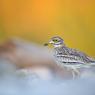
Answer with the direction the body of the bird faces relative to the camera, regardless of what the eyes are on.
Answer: to the viewer's left
